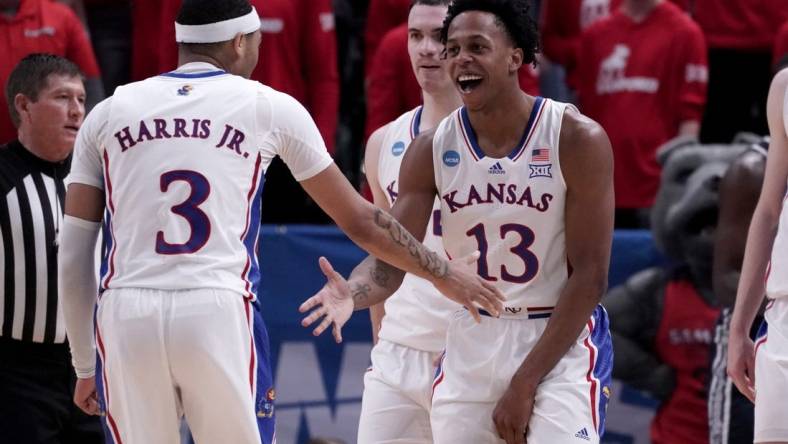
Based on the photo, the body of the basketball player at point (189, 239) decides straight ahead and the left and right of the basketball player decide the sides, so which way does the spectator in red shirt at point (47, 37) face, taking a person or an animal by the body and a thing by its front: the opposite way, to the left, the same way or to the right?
the opposite way

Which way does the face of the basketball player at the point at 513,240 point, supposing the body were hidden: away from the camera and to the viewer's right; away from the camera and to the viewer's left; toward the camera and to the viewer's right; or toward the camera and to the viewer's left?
toward the camera and to the viewer's left

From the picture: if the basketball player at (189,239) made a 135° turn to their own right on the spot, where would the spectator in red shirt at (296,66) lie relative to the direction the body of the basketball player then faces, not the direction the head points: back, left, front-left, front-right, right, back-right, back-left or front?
back-left

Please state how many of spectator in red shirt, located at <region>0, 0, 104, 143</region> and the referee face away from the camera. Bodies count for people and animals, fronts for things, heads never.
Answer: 0

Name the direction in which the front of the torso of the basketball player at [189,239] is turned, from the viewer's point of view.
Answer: away from the camera

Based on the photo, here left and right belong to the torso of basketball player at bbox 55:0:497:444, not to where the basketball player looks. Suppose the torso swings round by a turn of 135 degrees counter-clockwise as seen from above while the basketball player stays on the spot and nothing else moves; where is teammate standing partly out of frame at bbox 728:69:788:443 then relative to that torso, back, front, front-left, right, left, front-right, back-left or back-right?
back-left

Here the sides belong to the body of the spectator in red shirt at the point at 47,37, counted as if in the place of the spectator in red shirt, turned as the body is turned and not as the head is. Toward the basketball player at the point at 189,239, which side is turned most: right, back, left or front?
front

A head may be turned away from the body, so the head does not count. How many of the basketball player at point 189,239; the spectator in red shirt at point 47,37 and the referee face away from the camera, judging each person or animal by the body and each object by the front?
1

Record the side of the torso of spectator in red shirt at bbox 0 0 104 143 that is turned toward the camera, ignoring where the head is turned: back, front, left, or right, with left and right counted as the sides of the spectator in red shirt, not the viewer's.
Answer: front

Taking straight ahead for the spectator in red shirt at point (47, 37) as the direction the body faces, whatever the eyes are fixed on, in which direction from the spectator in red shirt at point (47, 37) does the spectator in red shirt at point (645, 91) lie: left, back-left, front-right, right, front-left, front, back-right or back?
left

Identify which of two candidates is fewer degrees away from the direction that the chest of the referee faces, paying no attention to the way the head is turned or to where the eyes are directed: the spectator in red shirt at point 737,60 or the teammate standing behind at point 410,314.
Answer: the teammate standing behind

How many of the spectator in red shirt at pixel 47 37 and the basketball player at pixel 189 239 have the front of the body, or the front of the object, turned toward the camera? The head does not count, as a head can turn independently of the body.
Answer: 1
